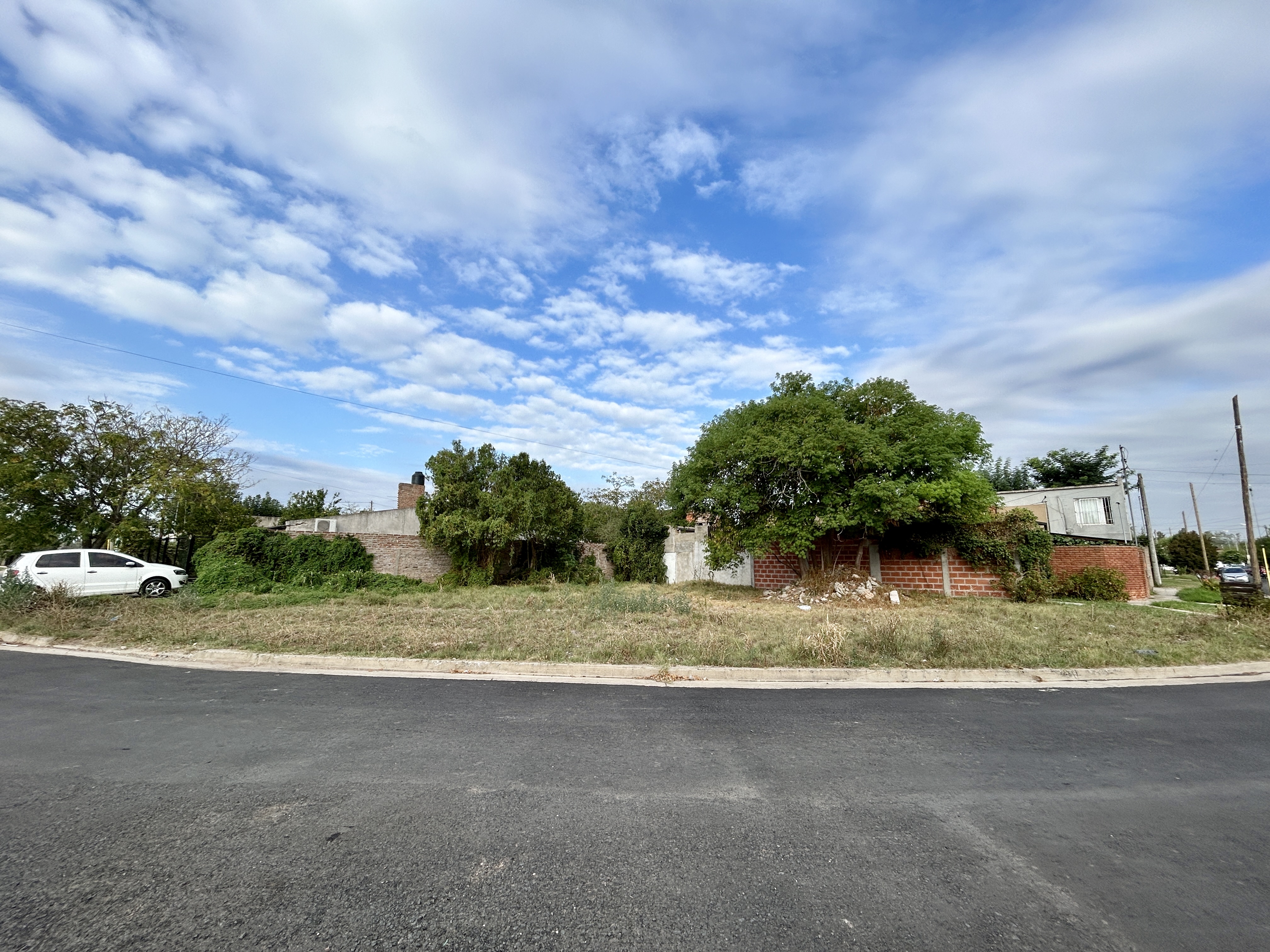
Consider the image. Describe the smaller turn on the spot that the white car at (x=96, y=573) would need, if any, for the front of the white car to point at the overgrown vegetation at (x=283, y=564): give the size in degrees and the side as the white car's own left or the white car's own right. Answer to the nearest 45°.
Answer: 0° — it already faces it

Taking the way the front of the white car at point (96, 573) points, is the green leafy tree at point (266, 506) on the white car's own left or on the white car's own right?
on the white car's own left

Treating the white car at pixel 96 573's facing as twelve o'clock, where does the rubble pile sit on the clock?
The rubble pile is roughly at 1 o'clock from the white car.

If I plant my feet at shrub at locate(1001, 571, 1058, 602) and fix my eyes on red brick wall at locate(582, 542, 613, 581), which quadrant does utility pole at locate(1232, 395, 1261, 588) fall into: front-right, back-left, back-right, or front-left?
back-right

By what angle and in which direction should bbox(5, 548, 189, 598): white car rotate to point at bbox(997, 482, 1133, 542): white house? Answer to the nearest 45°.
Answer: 0° — it already faces it

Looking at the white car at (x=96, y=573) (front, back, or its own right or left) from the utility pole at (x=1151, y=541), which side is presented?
front

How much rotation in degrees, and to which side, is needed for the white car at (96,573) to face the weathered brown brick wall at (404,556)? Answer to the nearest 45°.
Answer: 0° — it already faces it

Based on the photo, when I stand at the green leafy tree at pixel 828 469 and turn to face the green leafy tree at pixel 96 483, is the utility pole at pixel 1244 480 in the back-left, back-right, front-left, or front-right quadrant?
back-right

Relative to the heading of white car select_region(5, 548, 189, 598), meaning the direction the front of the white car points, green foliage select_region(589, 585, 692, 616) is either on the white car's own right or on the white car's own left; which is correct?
on the white car's own right

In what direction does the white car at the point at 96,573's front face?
to the viewer's right

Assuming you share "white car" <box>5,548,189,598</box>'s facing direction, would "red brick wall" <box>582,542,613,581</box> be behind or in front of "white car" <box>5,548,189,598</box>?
in front

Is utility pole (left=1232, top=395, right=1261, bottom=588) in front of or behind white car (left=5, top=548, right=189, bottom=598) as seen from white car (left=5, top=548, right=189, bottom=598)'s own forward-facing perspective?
in front
